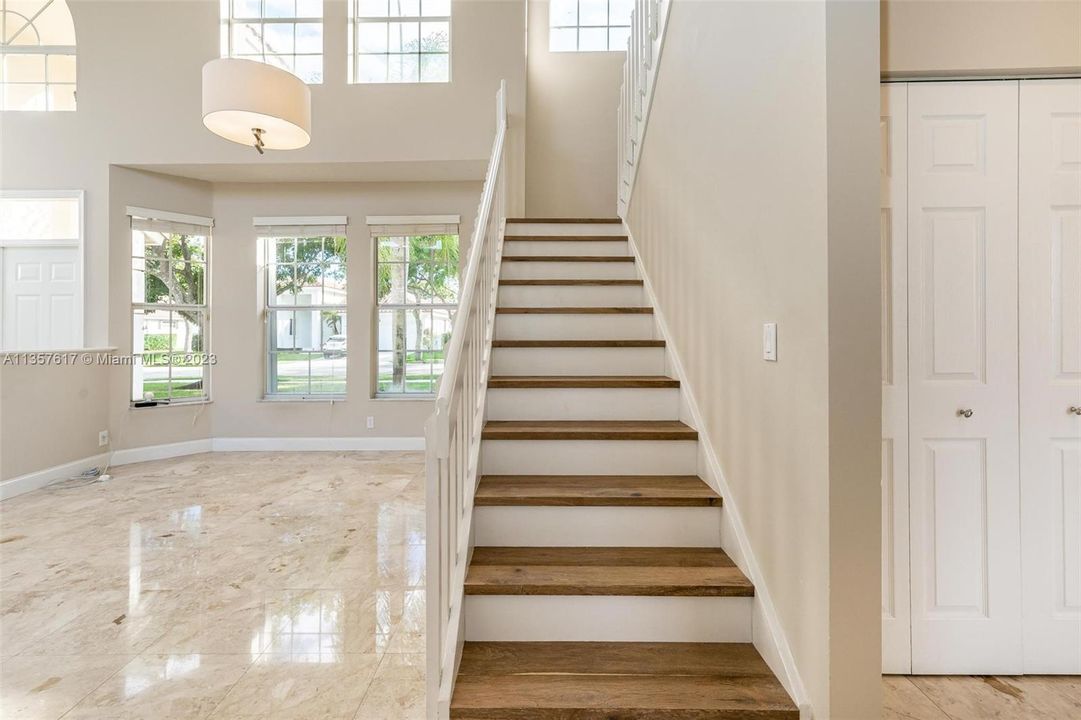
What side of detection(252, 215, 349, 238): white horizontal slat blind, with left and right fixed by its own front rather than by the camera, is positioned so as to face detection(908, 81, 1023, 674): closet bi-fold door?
front

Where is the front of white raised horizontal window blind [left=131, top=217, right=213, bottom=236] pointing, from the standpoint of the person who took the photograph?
facing the viewer and to the right of the viewer

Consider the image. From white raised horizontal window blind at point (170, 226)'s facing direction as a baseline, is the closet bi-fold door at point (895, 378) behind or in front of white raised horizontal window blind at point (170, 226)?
in front

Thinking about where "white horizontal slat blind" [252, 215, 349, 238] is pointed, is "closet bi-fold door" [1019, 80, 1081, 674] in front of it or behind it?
in front

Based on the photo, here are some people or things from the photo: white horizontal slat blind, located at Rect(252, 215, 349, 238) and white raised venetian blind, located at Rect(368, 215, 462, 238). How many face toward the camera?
2
